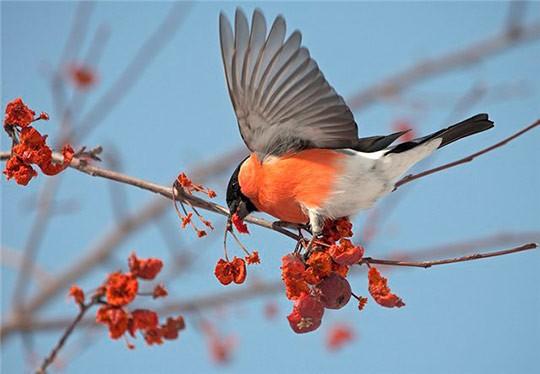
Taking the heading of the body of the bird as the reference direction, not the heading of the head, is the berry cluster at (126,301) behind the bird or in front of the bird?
in front

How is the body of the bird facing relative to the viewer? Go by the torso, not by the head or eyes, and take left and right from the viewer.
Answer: facing to the left of the viewer

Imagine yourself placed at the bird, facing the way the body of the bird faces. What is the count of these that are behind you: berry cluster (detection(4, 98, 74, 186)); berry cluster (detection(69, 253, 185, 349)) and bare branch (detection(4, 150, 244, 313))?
0

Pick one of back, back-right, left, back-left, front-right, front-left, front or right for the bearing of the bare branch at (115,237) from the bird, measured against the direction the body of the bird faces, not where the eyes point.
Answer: front-right
